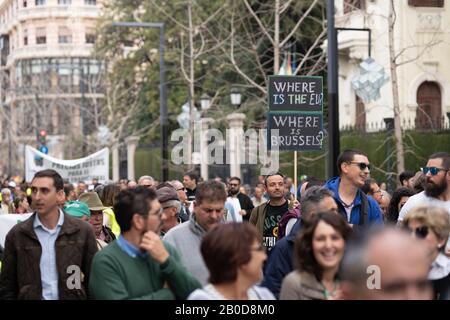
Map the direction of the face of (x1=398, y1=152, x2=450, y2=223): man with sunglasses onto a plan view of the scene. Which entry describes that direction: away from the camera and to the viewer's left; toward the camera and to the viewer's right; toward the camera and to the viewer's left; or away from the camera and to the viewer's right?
toward the camera and to the viewer's left

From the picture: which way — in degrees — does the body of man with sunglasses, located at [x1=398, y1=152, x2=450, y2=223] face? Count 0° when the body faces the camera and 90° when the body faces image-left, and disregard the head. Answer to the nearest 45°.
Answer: approximately 45°

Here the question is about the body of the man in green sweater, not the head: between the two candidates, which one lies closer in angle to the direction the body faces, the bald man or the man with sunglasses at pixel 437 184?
the bald man

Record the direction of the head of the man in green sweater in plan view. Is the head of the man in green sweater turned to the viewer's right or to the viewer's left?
to the viewer's right

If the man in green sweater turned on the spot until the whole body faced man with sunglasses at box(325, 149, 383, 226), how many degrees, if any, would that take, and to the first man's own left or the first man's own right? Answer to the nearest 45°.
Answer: approximately 90° to the first man's own left

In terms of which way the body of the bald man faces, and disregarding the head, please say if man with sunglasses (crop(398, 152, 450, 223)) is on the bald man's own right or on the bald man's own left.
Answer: on the bald man's own left
